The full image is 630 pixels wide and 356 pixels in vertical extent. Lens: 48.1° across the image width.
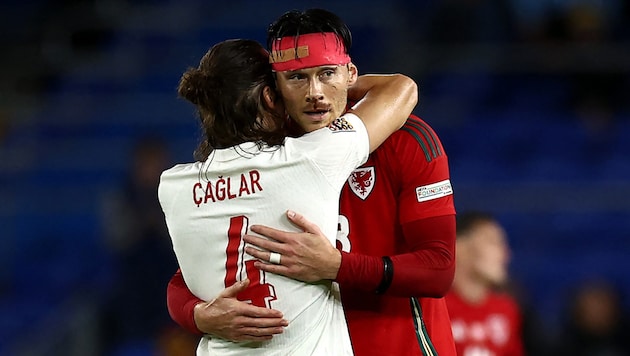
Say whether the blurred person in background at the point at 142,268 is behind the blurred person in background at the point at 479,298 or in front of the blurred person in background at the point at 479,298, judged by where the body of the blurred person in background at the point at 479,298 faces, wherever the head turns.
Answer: behind

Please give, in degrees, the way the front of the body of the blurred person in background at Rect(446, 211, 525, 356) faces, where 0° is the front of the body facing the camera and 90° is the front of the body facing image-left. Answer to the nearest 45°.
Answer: approximately 315°

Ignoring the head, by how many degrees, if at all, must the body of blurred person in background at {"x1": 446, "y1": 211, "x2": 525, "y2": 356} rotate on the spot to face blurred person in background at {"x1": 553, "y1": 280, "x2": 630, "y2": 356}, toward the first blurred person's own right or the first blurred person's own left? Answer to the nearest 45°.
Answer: approximately 90° to the first blurred person's own left
